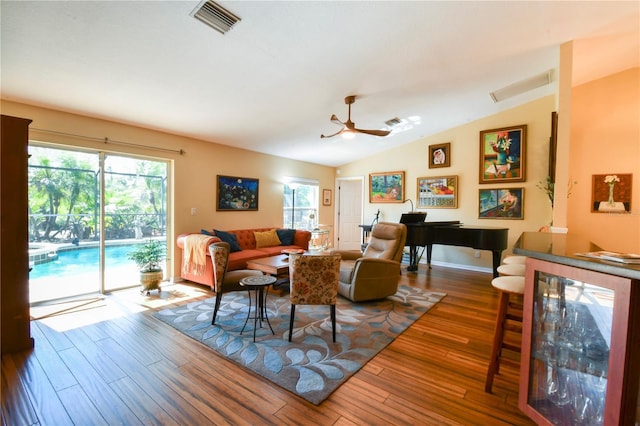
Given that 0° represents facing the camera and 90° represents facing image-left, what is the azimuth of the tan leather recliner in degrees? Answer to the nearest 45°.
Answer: approximately 45°

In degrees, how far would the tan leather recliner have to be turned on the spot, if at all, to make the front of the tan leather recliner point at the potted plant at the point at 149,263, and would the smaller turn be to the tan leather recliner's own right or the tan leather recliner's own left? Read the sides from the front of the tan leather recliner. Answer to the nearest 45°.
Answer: approximately 45° to the tan leather recliner's own right

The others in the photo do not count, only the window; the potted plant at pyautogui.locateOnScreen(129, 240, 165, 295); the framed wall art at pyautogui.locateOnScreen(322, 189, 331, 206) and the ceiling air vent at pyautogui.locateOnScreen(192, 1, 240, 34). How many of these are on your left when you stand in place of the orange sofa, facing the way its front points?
2

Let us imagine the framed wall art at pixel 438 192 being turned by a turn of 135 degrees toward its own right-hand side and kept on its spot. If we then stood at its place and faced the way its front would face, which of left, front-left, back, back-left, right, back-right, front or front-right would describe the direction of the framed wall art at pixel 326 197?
front-left

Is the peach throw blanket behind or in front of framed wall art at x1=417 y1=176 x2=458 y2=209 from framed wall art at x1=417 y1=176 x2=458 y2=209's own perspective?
in front

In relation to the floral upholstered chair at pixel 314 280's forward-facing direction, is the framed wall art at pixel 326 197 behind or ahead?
ahead

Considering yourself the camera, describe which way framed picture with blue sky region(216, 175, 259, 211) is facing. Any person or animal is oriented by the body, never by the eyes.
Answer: facing the viewer and to the right of the viewer

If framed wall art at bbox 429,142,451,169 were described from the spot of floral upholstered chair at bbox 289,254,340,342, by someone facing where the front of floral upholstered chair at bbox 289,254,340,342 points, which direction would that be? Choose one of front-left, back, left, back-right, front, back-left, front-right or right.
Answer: front-right

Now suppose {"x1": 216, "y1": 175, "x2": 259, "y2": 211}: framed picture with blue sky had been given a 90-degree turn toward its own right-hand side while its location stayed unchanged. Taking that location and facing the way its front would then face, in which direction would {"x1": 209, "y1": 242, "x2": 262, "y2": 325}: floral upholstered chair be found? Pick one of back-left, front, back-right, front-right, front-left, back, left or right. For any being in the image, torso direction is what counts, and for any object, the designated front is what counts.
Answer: front-left

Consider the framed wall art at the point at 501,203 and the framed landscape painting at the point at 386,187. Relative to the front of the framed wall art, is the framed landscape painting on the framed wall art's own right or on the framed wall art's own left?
on the framed wall art's own right

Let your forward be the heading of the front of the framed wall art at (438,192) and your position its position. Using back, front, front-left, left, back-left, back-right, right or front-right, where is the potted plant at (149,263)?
front-right

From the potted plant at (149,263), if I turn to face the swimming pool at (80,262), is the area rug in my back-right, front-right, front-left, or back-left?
back-right

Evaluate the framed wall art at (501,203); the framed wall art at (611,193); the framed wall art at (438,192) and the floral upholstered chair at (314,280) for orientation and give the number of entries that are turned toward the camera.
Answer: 3

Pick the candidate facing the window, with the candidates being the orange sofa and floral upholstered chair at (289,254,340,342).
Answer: the floral upholstered chair
